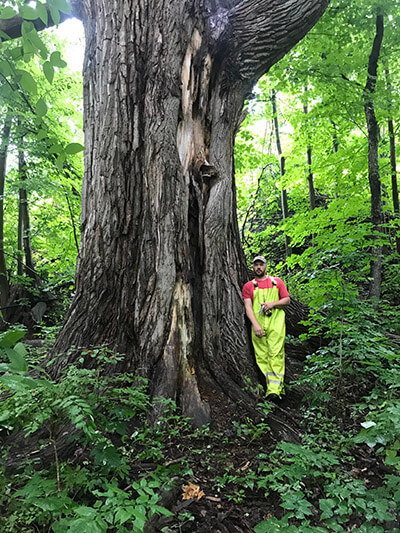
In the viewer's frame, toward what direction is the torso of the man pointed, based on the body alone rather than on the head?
toward the camera

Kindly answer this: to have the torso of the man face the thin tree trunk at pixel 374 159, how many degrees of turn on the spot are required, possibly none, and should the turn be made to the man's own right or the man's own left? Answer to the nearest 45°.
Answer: approximately 135° to the man's own left
